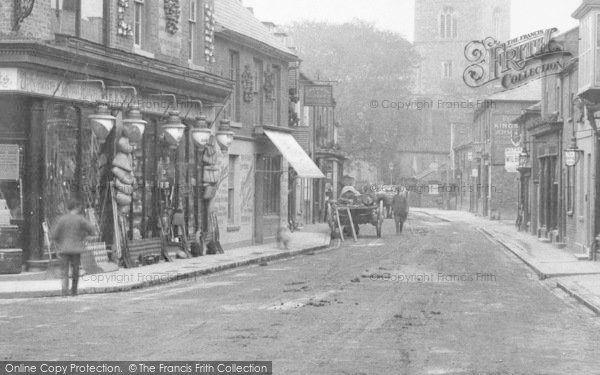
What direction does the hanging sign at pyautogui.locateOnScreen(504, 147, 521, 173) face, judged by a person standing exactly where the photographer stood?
facing the viewer

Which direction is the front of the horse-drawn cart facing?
toward the camera

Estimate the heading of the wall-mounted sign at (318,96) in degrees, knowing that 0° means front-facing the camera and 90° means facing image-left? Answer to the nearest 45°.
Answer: approximately 0°

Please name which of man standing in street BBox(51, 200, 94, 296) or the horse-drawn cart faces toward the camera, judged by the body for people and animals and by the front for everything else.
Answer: the horse-drawn cart

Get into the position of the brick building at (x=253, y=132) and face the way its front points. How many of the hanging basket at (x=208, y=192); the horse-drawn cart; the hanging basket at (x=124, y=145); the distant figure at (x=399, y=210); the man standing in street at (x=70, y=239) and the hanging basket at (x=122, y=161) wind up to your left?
2

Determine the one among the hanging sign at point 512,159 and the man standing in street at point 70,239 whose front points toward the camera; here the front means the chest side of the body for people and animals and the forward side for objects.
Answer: the hanging sign

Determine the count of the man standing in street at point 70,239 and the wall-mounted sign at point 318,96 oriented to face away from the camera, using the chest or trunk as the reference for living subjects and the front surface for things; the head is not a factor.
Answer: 1

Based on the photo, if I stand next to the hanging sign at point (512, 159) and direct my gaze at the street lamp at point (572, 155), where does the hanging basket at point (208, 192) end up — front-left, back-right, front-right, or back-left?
front-right

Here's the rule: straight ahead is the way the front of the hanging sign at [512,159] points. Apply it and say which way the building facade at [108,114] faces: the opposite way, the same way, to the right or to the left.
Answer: to the left

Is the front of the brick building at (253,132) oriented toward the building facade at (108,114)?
no

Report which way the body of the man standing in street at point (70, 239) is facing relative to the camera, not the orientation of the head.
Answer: away from the camera
